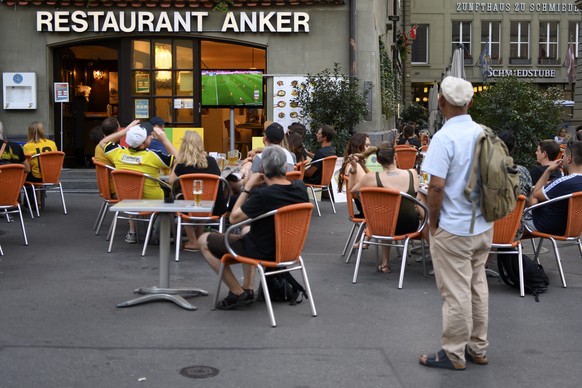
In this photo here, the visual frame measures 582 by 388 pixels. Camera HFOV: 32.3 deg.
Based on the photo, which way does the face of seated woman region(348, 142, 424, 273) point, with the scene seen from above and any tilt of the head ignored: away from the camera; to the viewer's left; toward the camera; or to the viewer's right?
away from the camera

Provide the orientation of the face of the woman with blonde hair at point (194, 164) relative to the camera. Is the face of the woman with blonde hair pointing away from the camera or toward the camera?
away from the camera

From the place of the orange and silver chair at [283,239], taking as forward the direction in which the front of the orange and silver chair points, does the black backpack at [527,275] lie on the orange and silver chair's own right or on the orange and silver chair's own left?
on the orange and silver chair's own right

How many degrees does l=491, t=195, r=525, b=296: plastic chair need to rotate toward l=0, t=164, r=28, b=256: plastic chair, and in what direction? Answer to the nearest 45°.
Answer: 0° — it already faces it

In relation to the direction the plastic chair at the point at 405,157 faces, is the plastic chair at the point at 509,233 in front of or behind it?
behind

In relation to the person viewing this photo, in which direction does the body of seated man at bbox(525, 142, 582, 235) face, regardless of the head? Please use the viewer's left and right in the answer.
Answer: facing away from the viewer and to the left of the viewer

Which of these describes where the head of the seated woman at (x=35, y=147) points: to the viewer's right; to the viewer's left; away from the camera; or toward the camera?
away from the camera

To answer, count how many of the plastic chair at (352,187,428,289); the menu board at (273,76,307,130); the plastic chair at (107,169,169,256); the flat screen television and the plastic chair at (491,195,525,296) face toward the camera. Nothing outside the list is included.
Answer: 2

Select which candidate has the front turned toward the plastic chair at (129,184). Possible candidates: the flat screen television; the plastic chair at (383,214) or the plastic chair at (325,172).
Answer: the flat screen television

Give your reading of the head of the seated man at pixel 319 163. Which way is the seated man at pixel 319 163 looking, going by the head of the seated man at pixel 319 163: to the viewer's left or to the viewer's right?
to the viewer's left

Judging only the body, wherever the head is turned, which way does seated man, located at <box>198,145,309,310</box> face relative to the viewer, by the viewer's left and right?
facing away from the viewer and to the left of the viewer

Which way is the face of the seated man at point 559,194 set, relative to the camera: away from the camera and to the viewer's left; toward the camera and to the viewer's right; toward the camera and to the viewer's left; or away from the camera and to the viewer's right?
away from the camera and to the viewer's left

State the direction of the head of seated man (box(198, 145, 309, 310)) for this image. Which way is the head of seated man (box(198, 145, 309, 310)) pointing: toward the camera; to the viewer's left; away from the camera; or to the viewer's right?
away from the camera

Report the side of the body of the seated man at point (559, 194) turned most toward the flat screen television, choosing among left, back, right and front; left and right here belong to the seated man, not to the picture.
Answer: front

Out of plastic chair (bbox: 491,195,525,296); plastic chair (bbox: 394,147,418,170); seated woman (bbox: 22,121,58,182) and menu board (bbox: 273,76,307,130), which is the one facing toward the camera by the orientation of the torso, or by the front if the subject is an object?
the menu board

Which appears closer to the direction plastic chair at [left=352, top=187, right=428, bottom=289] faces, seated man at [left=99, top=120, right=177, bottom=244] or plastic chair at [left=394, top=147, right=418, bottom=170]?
the plastic chair

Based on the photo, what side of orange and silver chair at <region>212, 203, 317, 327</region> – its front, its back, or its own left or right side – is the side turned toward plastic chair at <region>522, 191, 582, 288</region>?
right

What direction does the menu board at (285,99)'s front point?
toward the camera
